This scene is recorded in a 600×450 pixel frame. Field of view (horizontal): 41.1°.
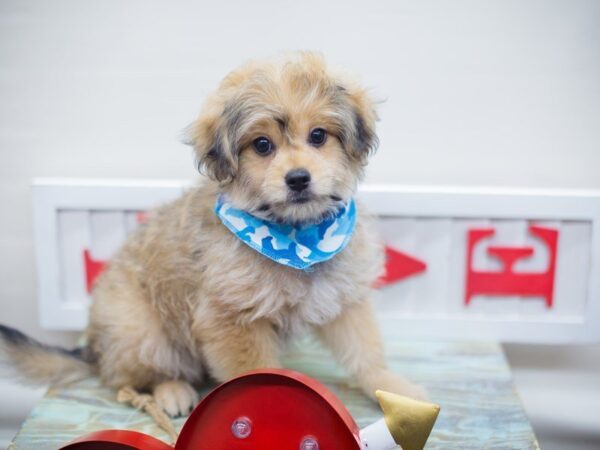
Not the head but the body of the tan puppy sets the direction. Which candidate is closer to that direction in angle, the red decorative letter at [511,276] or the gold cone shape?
the gold cone shape

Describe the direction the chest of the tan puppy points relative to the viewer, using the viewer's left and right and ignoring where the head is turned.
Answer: facing the viewer and to the right of the viewer

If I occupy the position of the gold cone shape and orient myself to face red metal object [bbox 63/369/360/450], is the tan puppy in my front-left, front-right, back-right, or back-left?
front-right

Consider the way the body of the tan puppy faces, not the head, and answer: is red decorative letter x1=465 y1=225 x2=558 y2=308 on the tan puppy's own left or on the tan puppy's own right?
on the tan puppy's own left

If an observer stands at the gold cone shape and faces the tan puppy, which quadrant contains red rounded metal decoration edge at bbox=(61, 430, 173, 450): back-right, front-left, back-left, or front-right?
front-left

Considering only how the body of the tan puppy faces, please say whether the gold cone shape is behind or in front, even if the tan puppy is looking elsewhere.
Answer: in front
